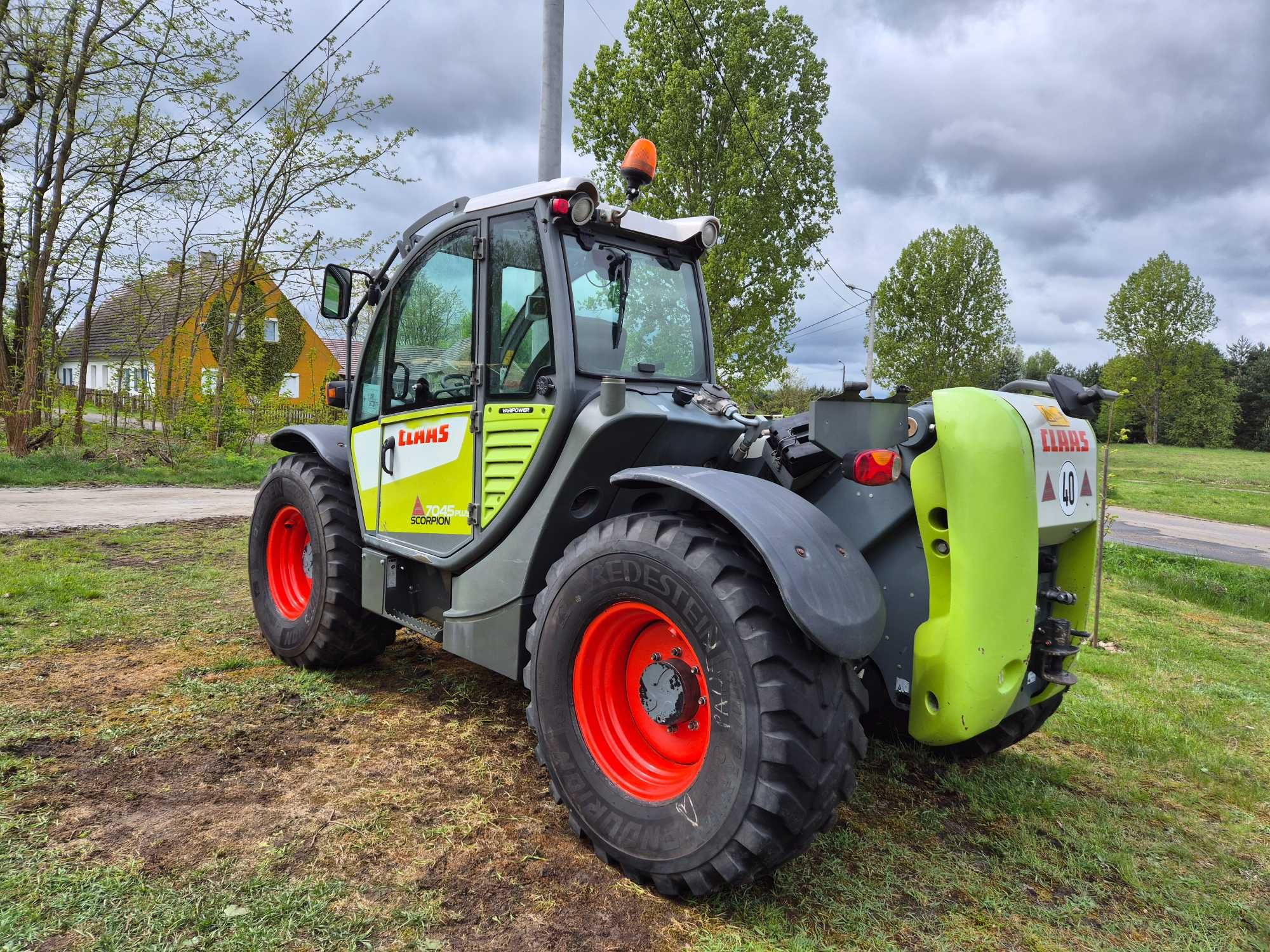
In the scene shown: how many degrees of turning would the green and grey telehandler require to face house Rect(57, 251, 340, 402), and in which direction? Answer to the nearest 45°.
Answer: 0° — it already faces it

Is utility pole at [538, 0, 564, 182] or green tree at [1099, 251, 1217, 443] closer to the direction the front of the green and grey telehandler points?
the utility pole

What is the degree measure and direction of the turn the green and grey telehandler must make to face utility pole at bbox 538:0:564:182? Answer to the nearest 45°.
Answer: approximately 45° to its right

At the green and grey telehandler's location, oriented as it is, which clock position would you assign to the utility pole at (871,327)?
The utility pole is roughly at 2 o'clock from the green and grey telehandler.

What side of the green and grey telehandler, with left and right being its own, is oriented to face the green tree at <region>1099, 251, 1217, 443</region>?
right

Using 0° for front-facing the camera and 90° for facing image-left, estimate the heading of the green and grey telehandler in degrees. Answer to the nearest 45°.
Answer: approximately 135°

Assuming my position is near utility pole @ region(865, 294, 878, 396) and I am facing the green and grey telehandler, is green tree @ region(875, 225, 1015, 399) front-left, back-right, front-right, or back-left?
back-left

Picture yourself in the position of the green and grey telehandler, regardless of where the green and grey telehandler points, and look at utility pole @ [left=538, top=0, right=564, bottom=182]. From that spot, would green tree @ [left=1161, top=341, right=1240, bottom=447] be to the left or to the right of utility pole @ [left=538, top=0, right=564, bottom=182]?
right

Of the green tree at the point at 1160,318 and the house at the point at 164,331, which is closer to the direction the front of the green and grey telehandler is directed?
the house

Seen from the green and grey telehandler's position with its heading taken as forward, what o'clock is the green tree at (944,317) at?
The green tree is roughly at 2 o'clock from the green and grey telehandler.

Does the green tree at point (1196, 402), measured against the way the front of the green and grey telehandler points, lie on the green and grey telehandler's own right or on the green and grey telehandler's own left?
on the green and grey telehandler's own right
